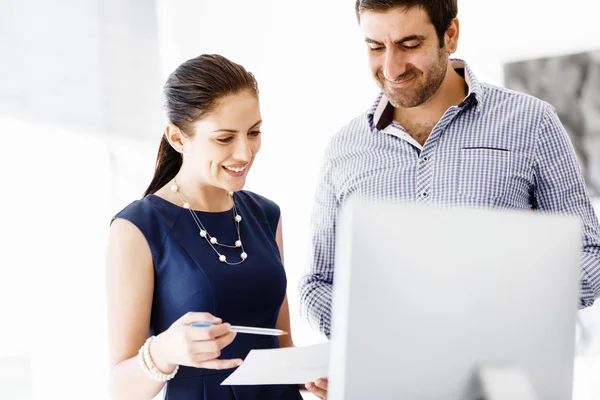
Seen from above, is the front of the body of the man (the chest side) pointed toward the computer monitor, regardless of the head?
yes

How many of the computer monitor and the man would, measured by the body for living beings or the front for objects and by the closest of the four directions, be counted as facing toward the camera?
1

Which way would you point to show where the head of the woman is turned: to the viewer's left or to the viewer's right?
to the viewer's right

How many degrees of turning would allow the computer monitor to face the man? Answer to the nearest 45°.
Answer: approximately 45° to its right

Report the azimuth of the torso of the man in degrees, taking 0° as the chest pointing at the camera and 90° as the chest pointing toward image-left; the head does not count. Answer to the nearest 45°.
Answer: approximately 0°

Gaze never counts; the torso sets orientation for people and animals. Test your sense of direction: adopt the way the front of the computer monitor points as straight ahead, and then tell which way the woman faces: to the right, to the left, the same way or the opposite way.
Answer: the opposite way

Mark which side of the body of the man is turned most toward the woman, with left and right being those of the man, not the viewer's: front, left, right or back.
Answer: right

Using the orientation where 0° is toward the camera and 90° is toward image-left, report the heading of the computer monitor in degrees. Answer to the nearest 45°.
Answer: approximately 135°

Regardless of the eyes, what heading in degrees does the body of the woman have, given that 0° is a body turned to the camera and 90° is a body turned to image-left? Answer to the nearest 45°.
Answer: approximately 315°
